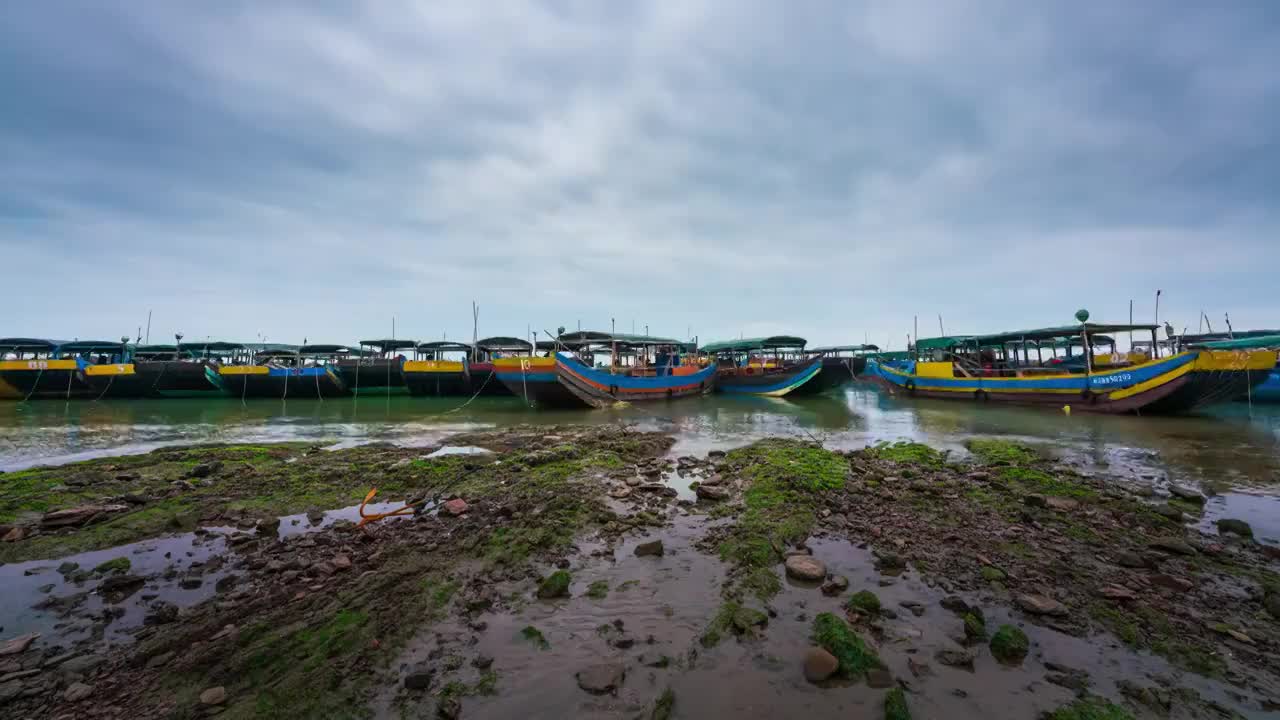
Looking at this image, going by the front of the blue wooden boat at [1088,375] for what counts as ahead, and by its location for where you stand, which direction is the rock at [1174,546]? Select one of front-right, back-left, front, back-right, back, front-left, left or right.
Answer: front-right

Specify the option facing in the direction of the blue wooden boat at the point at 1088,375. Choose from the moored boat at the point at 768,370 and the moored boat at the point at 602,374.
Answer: the moored boat at the point at 768,370

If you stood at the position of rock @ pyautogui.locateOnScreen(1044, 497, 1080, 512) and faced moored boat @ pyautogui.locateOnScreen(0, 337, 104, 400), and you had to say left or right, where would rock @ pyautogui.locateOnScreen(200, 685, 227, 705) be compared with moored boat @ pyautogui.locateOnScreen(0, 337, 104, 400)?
left

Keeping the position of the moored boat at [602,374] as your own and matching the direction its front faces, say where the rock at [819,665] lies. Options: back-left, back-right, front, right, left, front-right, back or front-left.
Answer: front-left

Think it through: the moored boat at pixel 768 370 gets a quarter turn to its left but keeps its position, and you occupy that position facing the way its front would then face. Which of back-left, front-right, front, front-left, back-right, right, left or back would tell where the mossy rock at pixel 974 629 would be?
back-right
